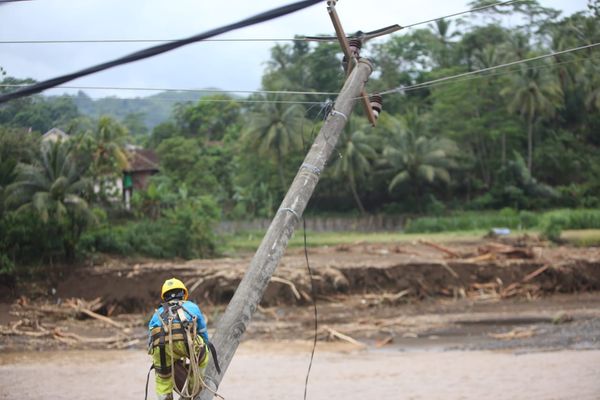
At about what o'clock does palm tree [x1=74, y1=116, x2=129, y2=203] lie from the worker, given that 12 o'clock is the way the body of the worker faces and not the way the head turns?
The palm tree is roughly at 12 o'clock from the worker.

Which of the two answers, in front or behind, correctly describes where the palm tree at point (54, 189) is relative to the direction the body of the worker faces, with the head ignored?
in front

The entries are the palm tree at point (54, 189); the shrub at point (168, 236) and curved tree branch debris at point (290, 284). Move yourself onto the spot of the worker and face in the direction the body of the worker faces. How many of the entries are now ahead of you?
3

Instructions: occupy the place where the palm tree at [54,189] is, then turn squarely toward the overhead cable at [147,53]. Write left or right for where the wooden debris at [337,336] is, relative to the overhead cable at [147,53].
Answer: left

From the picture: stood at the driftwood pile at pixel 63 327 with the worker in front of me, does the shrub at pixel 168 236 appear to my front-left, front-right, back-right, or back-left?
back-left

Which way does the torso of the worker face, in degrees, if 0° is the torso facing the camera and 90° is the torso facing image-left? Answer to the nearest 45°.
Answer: approximately 180°

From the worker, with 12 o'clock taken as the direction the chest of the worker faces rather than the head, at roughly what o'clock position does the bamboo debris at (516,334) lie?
The bamboo debris is roughly at 1 o'clock from the worker.

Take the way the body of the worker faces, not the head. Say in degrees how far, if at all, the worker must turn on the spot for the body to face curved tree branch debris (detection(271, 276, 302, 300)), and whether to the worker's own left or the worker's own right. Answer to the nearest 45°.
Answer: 0° — they already face it

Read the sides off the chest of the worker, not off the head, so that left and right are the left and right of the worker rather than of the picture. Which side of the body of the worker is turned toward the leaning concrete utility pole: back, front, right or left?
right

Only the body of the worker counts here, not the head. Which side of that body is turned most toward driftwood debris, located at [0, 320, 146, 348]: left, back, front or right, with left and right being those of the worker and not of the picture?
front

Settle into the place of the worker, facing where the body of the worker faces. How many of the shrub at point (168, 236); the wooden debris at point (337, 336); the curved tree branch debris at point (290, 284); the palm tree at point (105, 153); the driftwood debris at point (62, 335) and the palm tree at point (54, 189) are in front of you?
6
